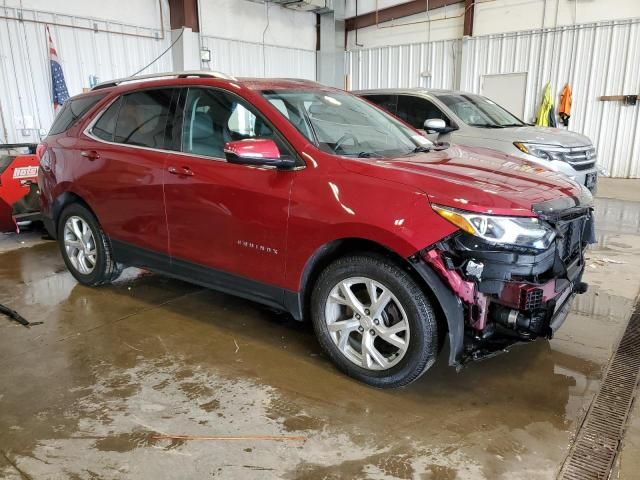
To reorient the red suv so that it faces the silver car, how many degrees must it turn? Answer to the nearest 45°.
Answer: approximately 90° to its left

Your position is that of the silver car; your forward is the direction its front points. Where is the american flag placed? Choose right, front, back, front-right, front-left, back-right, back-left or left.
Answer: back-right

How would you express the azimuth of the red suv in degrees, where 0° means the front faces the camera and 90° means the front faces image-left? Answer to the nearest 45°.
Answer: approximately 315°

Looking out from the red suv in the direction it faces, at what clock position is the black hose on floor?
The black hose on floor is roughly at 5 o'clock from the red suv.

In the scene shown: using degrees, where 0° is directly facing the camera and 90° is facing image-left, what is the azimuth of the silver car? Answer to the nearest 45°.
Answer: approximately 315°

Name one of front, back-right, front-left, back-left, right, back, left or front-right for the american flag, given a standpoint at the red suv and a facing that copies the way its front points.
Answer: back

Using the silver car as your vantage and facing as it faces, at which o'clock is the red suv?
The red suv is roughly at 2 o'clock from the silver car.

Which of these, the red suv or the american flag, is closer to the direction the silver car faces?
the red suv
